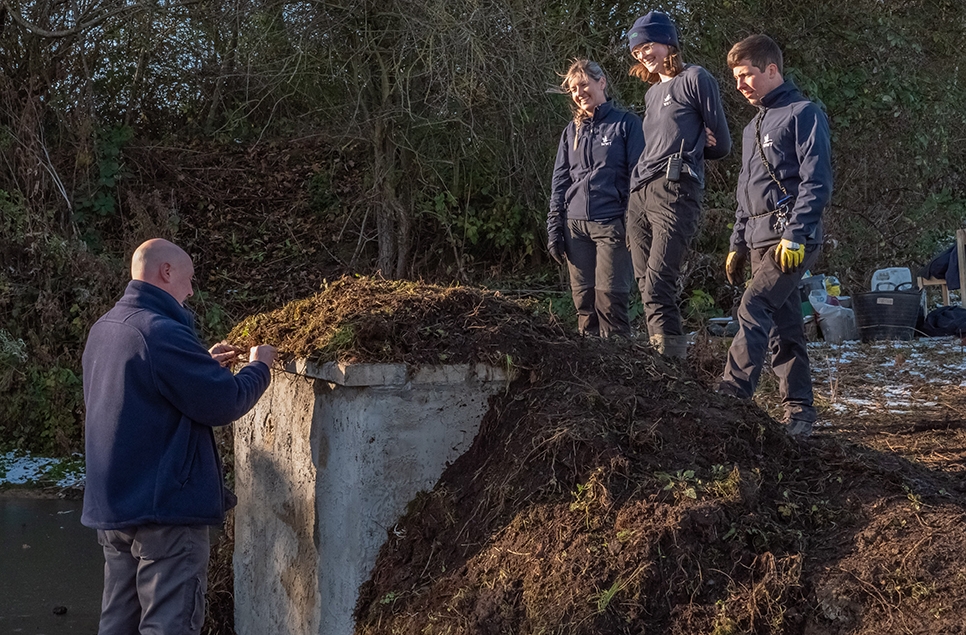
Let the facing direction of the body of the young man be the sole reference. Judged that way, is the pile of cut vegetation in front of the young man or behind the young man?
in front

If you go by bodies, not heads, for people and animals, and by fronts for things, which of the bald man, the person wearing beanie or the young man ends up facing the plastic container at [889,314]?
the bald man

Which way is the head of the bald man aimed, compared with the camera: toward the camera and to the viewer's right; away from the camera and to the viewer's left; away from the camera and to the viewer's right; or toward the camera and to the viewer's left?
away from the camera and to the viewer's right

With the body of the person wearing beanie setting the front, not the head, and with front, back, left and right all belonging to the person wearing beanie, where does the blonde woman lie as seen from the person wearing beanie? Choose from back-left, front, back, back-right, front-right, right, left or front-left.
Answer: right

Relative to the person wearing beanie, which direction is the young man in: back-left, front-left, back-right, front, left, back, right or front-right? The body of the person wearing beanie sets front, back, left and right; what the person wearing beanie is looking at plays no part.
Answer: left

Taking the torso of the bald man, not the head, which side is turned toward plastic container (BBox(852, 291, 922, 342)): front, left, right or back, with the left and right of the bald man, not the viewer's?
front

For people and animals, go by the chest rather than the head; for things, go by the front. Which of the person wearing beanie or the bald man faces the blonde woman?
the bald man

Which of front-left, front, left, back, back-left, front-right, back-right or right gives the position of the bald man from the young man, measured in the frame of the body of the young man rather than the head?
front

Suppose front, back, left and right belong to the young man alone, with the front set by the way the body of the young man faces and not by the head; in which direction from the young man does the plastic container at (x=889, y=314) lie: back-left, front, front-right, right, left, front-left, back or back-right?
back-right

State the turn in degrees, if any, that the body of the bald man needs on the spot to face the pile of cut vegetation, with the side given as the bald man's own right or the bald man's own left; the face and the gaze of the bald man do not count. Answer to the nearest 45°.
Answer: approximately 45° to the bald man's own right

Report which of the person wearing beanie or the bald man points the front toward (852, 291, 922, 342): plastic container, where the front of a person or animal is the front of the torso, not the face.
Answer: the bald man

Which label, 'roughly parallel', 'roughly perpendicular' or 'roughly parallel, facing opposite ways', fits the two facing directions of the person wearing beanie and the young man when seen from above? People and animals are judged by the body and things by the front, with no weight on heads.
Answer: roughly parallel

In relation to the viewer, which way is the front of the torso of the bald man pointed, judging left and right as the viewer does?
facing away from the viewer and to the right of the viewer

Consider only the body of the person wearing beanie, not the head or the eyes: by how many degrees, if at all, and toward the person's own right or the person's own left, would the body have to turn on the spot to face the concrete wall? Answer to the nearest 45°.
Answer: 0° — they already face it

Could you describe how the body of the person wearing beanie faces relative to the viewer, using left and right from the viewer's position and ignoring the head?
facing the viewer and to the left of the viewer

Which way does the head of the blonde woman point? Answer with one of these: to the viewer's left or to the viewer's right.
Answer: to the viewer's left
